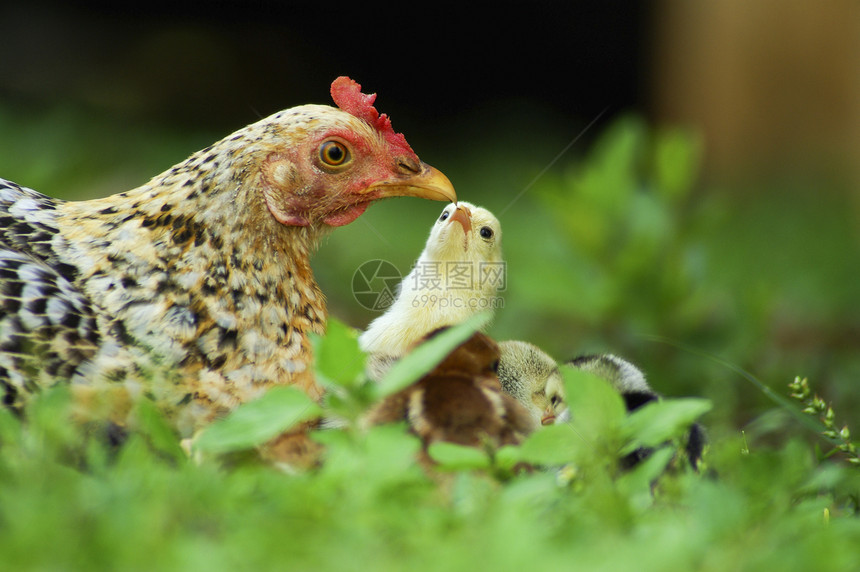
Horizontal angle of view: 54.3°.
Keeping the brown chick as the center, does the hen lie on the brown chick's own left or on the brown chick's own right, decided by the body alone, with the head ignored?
on the brown chick's own left

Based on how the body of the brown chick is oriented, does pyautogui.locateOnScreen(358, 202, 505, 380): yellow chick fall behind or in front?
in front

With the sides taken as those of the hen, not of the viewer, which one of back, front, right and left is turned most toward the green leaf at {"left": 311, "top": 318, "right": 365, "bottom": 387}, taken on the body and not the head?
front

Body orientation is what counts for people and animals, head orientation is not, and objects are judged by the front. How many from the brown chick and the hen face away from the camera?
1

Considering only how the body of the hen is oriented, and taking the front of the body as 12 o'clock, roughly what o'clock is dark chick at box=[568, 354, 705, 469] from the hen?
The dark chick is roughly at 1 o'clock from the hen.

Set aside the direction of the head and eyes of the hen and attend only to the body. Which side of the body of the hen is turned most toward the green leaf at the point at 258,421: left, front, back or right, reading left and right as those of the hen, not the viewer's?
right

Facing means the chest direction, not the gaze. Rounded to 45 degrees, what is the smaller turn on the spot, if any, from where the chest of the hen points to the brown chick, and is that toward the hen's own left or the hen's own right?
approximately 45° to the hen's own right

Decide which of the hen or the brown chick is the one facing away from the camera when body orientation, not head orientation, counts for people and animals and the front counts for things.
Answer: the brown chick

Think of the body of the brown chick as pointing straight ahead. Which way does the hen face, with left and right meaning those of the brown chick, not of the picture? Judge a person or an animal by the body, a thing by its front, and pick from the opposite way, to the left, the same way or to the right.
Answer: to the right

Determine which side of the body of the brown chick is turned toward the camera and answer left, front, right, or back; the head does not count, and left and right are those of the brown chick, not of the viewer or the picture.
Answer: back

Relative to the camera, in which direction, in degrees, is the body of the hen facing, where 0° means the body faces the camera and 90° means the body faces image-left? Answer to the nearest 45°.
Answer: approximately 270°
